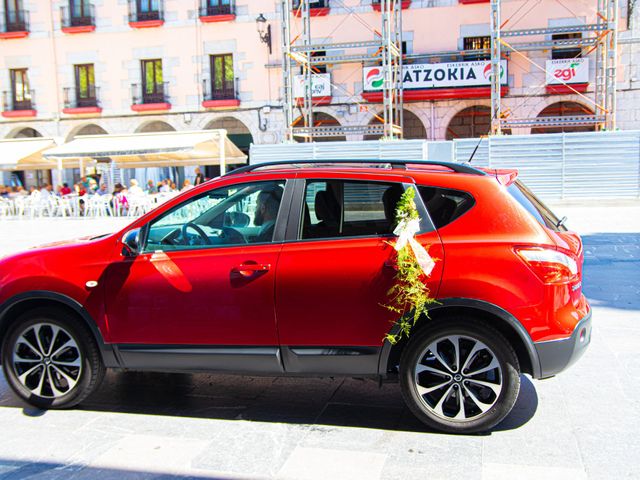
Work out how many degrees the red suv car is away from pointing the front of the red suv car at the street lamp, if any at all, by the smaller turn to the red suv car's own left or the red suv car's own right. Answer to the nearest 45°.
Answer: approximately 90° to the red suv car's own right

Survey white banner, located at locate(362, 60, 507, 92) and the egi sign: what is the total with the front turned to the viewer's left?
0

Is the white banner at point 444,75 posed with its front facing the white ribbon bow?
yes

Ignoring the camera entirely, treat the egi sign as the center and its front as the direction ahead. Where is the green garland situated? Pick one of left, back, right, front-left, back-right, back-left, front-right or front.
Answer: front

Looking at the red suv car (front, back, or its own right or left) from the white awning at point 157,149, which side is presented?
right

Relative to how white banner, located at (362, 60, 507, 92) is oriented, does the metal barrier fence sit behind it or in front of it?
in front

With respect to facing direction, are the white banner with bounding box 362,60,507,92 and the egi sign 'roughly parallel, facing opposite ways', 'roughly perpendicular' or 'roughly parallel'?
roughly parallel

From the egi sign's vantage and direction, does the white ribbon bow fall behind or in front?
in front

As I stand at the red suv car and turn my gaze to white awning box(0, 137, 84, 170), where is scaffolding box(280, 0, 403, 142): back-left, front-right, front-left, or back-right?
front-right

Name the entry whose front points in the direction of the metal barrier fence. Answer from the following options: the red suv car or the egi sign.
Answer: the egi sign

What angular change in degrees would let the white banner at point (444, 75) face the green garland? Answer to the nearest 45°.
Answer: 0° — it already faces it

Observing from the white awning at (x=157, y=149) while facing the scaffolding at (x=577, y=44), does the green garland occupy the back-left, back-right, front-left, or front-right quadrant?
front-right

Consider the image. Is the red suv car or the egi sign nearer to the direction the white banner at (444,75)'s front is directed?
the red suv car

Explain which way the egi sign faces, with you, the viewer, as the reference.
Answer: facing the viewer

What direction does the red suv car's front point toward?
to the viewer's left

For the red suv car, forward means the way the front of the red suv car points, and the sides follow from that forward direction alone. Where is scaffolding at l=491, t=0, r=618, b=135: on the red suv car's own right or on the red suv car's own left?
on the red suv car's own right
